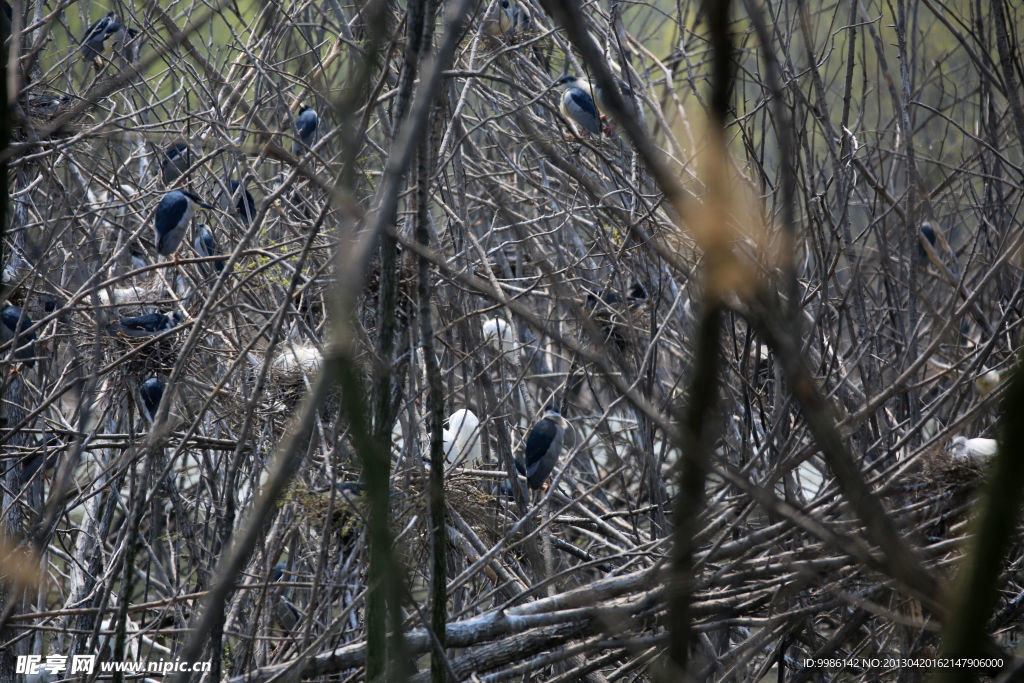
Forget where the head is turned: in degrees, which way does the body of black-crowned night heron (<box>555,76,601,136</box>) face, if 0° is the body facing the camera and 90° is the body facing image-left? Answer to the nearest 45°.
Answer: approximately 90°

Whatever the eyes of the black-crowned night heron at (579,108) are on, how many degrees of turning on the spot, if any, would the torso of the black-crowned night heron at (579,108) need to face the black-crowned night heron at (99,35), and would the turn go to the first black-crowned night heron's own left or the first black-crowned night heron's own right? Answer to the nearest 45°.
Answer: approximately 45° to the first black-crowned night heron's own left

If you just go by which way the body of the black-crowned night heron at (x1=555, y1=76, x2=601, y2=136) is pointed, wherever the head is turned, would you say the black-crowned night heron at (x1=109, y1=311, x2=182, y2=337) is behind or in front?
in front

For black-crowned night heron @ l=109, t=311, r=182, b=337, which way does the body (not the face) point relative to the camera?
to the viewer's right

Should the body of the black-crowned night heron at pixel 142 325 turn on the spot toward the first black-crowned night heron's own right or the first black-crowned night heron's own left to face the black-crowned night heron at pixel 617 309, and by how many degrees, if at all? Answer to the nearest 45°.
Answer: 0° — it already faces it

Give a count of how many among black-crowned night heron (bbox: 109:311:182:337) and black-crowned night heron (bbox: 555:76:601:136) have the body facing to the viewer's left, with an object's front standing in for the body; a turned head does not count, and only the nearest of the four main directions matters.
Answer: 1

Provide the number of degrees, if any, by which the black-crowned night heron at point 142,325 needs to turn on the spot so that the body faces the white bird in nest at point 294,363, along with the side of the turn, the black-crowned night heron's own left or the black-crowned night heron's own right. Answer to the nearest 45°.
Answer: approximately 45° to the black-crowned night heron's own right
